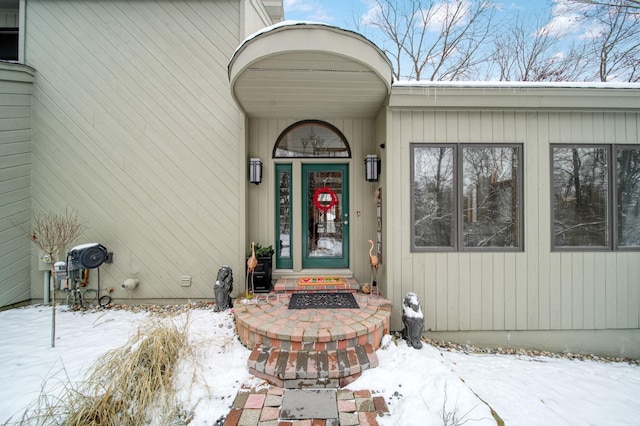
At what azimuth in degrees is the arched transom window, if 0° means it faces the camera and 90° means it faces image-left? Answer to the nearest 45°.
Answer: approximately 0°

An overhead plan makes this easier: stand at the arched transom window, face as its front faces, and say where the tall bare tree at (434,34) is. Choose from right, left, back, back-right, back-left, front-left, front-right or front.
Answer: back-left

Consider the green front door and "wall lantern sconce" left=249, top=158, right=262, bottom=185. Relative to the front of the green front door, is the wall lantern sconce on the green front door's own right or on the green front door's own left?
on the green front door's own right

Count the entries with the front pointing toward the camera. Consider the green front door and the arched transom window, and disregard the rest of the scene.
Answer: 2

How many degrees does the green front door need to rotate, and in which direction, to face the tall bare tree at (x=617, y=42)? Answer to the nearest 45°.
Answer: approximately 90° to its left

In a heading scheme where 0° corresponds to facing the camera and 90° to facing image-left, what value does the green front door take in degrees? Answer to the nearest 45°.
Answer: approximately 0°

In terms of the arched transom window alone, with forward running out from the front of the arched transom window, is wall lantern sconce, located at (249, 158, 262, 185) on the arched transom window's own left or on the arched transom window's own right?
on the arched transom window's own right

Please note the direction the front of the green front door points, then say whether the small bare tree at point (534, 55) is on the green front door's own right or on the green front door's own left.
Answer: on the green front door's own left

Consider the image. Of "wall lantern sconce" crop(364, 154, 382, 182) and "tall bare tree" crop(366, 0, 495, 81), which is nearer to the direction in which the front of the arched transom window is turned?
the wall lantern sconce
